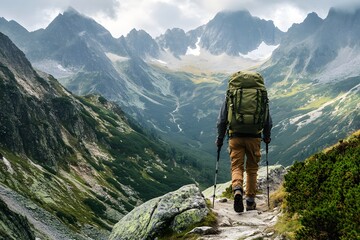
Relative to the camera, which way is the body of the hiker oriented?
away from the camera

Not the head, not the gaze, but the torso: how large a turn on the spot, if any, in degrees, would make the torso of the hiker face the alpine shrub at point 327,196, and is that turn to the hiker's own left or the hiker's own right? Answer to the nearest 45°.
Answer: approximately 135° to the hiker's own right
